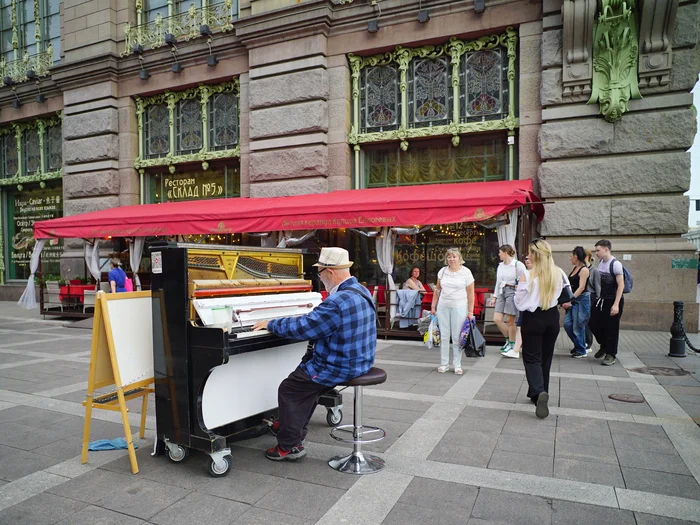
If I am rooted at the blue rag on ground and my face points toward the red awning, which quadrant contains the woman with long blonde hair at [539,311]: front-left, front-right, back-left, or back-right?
front-right

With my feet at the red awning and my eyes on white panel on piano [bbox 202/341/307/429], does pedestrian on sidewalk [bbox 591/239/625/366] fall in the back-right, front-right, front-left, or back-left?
front-left

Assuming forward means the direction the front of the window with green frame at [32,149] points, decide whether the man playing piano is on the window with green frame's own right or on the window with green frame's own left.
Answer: on the window with green frame's own left

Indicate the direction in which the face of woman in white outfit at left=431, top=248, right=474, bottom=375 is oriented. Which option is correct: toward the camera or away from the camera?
toward the camera

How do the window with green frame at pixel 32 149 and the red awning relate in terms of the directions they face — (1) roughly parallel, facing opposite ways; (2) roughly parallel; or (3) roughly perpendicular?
roughly parallel

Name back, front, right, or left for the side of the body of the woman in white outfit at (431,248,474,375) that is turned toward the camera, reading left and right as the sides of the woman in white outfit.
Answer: front

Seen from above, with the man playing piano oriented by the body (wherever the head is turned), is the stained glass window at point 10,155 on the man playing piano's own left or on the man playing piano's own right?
on the man playing piano's own right

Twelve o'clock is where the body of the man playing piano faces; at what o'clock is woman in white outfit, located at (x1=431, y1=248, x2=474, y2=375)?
The woman in white outfit is roughly at 4 o'clock from the man playing piano.

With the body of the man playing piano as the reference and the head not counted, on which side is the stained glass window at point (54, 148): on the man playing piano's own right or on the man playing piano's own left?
on the man playing piano's own right

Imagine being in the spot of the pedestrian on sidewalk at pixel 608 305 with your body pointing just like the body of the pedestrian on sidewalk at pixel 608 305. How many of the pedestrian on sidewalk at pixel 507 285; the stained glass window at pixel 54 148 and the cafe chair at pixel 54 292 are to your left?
0

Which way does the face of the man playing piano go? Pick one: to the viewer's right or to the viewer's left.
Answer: to the viewer's left

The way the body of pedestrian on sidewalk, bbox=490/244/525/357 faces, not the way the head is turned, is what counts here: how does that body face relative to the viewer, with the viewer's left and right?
facing the viewer and to the left of the viewer

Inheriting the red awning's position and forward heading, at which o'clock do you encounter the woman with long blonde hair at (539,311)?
The woman with long blonde hair is roughly at 10 o'clock from the red awning.

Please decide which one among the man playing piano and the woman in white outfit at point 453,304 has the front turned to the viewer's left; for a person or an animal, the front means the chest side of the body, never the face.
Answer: the man playing piano

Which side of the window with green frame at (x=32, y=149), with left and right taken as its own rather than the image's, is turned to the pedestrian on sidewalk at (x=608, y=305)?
left

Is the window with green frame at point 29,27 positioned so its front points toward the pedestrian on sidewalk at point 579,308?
no

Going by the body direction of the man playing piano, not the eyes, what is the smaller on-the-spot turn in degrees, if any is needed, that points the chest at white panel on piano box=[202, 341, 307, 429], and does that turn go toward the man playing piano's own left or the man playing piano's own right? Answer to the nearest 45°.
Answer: approximately 45° to the man playing piano's own right

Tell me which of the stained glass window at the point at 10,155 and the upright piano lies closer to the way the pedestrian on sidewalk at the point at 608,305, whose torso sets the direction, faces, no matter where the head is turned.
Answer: the upright piano

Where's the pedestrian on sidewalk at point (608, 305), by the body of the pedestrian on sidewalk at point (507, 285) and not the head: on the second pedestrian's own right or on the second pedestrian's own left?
on the second pedestrian's own left
